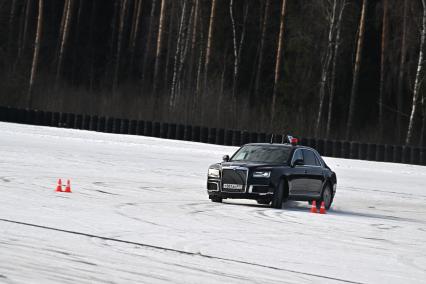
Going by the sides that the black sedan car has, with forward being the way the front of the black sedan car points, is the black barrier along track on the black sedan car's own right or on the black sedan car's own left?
on the black sedan car's own right

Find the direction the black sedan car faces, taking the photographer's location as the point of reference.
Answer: facing the viewer and to the left of the viewer
